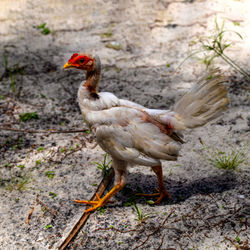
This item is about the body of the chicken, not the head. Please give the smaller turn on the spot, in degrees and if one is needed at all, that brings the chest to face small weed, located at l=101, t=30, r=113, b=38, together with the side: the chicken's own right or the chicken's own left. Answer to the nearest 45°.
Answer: approximately 90° to the chicken's own right

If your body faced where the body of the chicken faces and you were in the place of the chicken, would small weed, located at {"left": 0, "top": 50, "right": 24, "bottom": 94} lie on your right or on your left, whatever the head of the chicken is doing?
on your right

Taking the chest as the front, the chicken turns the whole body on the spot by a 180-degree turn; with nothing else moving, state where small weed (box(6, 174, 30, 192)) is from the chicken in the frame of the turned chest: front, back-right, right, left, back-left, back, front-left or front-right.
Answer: back

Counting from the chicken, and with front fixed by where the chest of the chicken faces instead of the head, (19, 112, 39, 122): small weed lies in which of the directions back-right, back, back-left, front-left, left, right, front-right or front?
front-right

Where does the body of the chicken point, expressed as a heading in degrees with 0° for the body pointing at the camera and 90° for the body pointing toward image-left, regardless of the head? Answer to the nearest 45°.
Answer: approximately 90°

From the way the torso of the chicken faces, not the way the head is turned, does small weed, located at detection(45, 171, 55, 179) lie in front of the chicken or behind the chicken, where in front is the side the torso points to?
in front

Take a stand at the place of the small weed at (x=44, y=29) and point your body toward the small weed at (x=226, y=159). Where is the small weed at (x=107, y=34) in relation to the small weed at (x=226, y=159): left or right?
left
